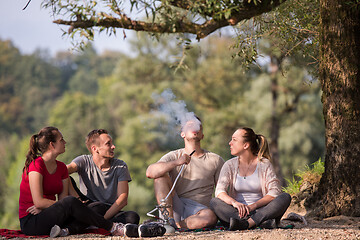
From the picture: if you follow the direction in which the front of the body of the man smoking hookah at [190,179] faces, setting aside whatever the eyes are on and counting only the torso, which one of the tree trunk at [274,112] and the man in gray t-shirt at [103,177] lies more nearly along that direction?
the man in gray t-shirt

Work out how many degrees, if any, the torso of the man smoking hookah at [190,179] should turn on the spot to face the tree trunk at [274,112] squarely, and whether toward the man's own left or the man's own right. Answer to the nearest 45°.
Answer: approximately 180°

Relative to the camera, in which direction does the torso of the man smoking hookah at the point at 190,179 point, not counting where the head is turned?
toward the camera

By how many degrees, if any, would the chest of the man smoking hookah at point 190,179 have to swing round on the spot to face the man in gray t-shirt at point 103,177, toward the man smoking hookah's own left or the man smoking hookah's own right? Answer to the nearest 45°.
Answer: approximately 90° to the man smoking hookah's own right

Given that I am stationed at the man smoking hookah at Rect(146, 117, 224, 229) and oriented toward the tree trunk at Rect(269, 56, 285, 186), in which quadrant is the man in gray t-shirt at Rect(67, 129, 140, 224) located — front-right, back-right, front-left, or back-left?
back-left

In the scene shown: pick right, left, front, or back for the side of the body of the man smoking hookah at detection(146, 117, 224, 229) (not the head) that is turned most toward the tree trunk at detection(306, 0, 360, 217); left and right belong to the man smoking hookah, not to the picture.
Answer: left
